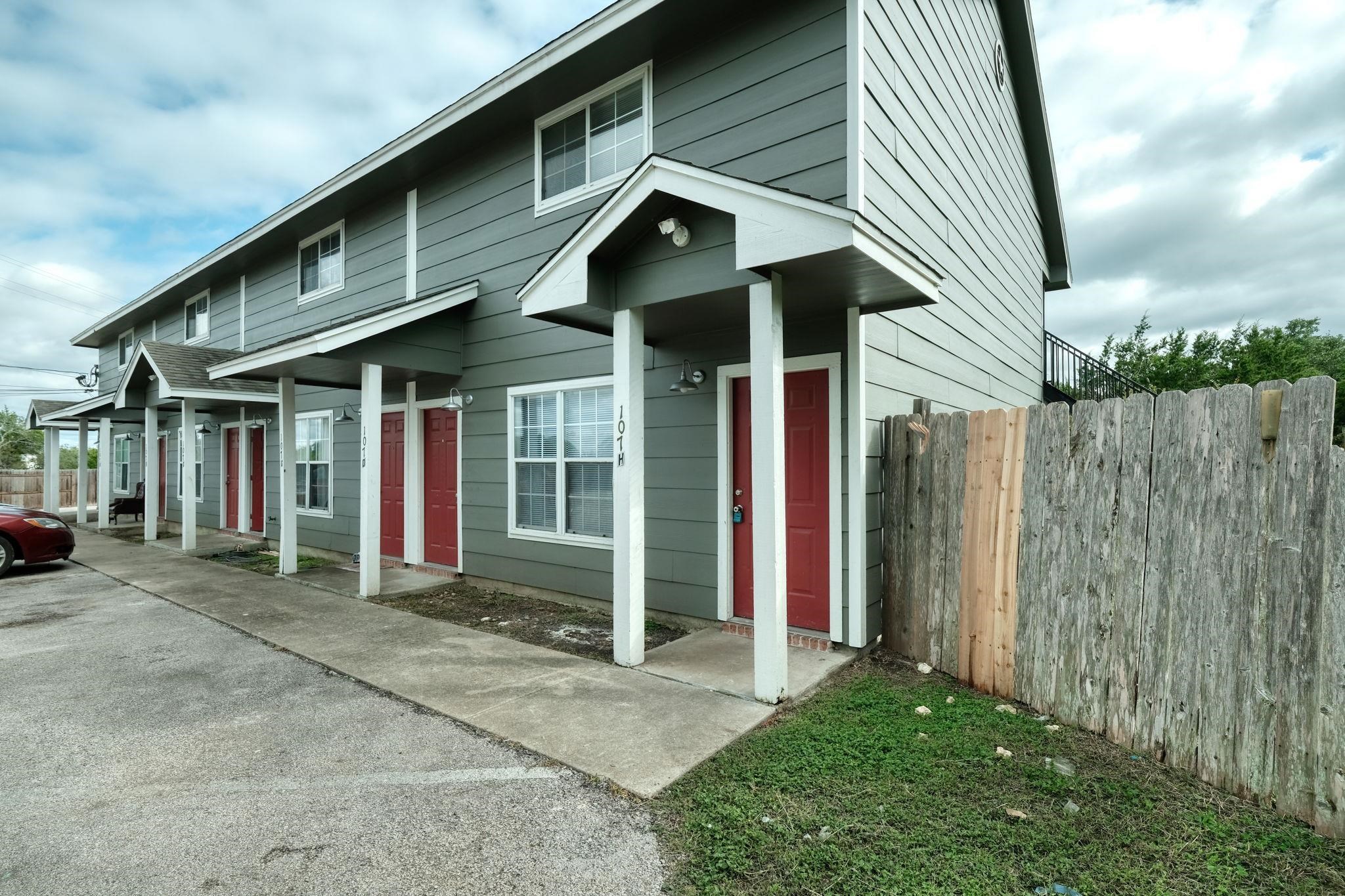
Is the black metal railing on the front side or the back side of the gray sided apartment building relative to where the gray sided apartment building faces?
on the back side

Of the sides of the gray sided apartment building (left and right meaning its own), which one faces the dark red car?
right

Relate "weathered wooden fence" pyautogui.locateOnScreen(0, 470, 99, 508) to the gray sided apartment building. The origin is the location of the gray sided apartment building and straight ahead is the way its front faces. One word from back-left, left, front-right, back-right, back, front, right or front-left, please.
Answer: right

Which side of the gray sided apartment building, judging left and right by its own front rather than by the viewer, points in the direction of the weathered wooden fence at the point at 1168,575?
left

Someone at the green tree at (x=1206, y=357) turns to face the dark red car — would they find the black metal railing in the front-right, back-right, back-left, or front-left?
front-left

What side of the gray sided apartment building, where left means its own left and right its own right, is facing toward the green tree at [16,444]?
right
